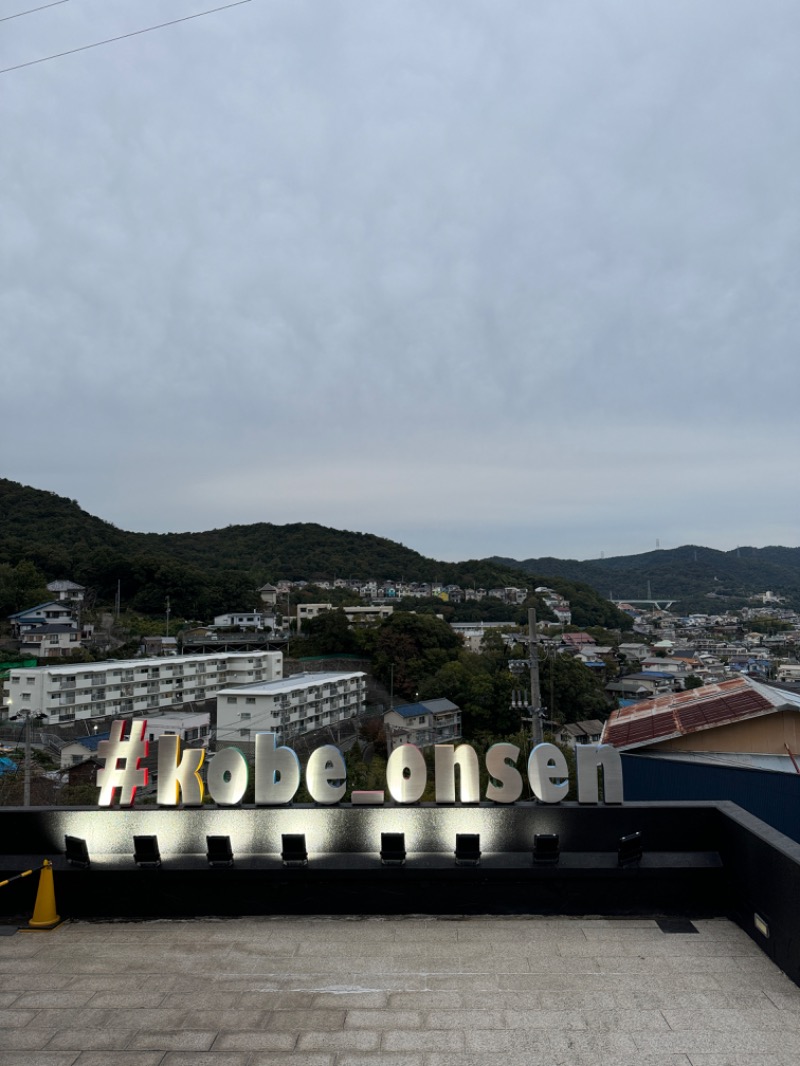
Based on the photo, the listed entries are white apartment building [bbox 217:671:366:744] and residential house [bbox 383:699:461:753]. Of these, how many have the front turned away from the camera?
0

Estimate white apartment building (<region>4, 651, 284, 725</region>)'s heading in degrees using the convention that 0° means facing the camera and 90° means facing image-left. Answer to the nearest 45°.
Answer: approximately 315°

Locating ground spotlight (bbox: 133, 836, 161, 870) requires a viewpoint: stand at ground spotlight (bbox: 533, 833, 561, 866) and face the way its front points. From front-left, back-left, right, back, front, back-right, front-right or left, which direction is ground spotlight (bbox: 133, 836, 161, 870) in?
left

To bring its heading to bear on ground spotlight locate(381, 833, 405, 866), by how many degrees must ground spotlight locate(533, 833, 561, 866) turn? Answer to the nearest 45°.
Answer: approximately 90° to its left

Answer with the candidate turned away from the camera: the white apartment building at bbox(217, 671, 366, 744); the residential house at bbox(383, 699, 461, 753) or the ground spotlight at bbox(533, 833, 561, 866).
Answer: the ground spotlight

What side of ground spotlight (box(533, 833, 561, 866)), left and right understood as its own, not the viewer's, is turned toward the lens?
back

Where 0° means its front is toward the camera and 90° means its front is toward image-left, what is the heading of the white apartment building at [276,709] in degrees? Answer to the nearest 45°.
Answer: approximately 315°

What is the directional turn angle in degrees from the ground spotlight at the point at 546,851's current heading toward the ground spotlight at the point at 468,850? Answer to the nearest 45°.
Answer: approximately 90° to its left

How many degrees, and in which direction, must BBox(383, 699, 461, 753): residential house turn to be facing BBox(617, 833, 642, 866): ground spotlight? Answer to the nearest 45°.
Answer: approximately 45° to its right

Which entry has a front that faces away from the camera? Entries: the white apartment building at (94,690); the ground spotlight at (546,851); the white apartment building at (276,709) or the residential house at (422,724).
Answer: the ground spotlight

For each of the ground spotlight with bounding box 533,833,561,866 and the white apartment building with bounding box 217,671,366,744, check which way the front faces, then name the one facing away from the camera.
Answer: the ground spotlight
